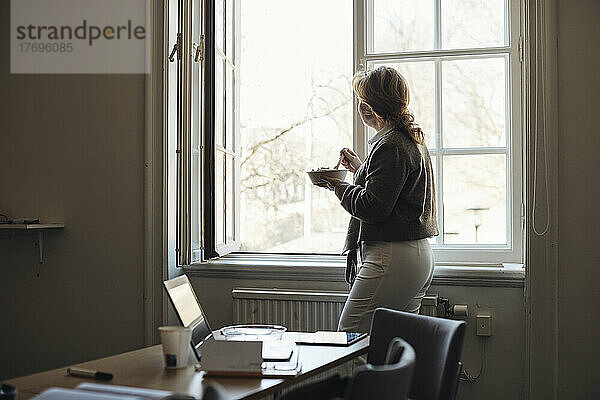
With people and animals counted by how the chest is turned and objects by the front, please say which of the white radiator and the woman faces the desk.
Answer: the white radiator

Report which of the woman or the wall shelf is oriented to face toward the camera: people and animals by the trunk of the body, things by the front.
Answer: the wall shelf

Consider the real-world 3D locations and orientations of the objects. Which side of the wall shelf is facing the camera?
front

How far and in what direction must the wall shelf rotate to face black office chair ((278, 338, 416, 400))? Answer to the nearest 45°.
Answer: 0° — it already faces it

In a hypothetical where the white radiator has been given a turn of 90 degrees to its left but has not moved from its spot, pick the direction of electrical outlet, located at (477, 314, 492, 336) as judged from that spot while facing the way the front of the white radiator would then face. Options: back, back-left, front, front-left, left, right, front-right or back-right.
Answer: front

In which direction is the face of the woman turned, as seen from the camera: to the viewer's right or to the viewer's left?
to the viewer's left

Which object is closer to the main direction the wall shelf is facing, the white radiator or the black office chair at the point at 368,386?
the black office chair

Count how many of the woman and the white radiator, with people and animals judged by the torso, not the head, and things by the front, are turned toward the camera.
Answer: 1

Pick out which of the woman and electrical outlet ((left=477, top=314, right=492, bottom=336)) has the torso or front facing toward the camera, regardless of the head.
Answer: the electrical outlet

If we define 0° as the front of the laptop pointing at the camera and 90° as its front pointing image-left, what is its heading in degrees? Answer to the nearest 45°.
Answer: approximately 315°

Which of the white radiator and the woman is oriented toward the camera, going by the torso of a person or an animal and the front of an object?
the white radiator

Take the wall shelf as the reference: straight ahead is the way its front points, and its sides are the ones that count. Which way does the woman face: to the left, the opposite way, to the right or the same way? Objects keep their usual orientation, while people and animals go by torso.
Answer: the opposite way

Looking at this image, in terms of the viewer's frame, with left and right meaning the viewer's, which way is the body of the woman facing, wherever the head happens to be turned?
facing away from the viewer and to the left of the viewer

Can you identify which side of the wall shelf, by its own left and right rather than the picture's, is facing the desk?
front

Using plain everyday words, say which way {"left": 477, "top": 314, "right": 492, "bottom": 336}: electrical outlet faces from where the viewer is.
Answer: facing the viewer

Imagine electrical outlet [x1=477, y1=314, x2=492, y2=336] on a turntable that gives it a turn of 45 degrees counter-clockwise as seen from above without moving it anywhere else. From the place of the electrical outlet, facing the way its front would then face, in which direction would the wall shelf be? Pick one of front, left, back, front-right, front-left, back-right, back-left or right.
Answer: back-right
